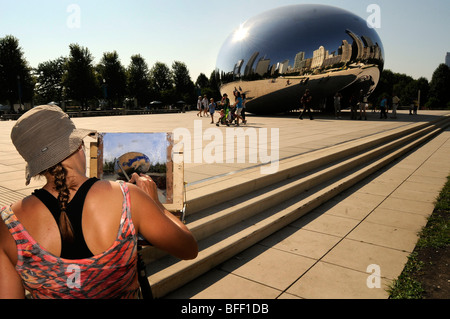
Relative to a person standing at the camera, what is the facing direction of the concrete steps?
facing the viewer and to the right of the viewer

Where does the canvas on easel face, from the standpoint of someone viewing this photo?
facing the viewer

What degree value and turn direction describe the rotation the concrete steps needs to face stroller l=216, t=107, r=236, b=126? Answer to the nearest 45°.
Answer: approximately 135° to its left

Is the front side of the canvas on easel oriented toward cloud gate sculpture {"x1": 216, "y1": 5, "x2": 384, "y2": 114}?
no

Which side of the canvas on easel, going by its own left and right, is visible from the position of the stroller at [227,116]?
back

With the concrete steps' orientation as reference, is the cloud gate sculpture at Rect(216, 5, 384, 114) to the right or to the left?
on its left
